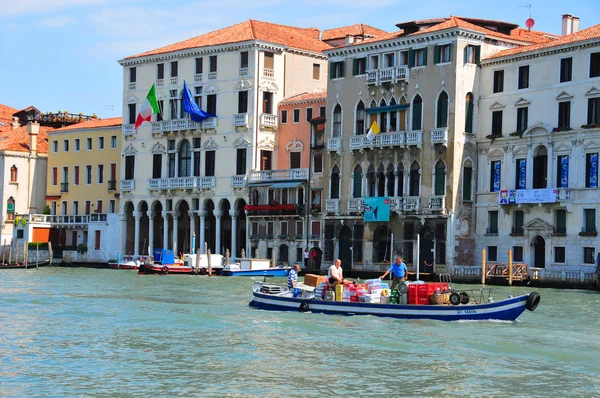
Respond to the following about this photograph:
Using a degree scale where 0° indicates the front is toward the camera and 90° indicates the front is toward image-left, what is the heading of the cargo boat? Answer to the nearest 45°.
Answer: approximately 270°

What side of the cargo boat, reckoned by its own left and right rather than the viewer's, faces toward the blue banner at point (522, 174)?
left

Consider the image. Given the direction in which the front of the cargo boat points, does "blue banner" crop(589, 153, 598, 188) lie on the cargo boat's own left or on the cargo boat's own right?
on the cargo boat's own left
